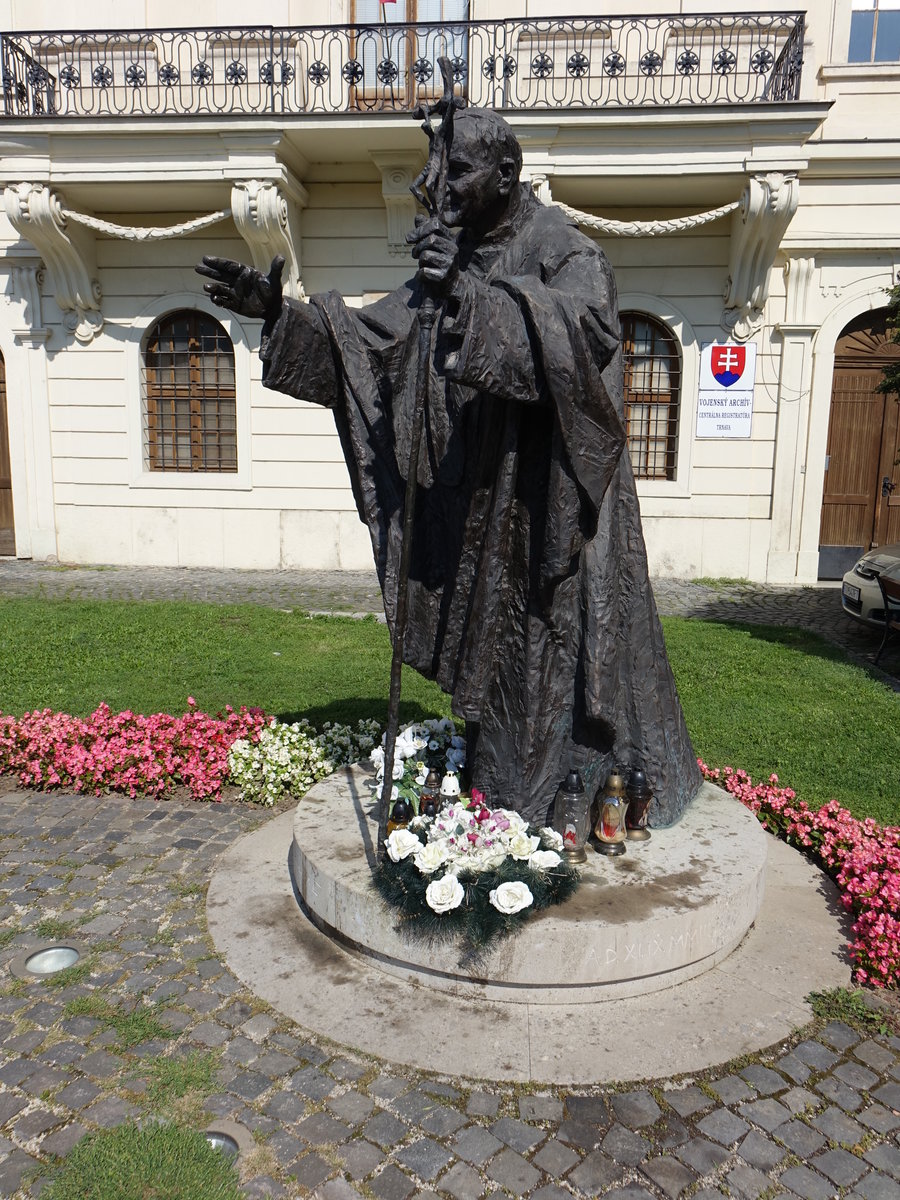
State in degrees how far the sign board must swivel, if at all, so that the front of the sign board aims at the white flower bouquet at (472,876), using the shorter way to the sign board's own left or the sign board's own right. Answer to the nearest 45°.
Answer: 0° — it already faces it

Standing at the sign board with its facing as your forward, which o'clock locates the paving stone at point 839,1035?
The paving stone is roughly at 12 o'clock from the sign board.

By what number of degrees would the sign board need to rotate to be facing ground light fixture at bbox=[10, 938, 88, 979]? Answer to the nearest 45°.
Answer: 0° — it already faces it

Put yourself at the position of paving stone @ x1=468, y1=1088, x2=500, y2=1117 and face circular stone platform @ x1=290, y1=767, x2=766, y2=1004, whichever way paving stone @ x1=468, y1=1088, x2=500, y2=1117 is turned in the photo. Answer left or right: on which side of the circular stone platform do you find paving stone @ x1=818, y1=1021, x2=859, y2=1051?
right

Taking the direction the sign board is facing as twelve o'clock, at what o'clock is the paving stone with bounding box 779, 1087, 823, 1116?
The paving stone is roughly at 12 o'clock from the sign board.

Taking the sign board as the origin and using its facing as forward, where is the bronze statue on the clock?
The bronze statue is roughly at 12 o'clock from the sign board.

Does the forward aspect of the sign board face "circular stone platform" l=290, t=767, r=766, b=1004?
yes

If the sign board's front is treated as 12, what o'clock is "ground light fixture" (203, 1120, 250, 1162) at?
The ground light fixture is roughly at 12 o'clock from the sign board.

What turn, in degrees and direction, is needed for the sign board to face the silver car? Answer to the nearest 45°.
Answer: approximately 45° to its left

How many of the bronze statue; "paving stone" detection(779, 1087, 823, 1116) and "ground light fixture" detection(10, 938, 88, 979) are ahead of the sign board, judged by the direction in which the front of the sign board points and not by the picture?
3

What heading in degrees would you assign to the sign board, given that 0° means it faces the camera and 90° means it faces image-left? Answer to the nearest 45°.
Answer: approximately 0°

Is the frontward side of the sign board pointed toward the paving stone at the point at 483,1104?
yes

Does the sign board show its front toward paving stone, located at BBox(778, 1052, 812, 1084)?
yes
